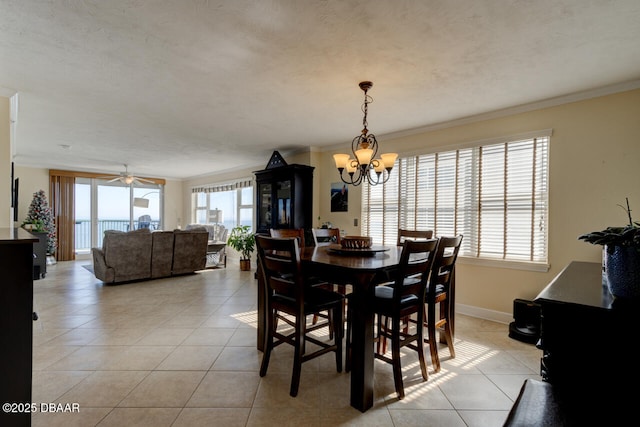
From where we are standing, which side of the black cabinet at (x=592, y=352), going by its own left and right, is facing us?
left

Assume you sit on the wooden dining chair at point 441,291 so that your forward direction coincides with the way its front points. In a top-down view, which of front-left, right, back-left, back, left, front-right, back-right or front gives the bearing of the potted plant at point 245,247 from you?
front

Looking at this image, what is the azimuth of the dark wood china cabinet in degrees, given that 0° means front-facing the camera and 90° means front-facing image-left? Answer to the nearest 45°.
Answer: approximately 45°

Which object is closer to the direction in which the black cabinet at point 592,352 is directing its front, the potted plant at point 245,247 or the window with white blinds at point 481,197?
the potted plant

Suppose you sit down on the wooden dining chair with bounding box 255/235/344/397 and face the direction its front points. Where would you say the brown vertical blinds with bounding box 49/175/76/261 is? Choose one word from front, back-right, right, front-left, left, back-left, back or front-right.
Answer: left

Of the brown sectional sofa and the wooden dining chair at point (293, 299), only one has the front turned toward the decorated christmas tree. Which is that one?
the brown sectional sofa

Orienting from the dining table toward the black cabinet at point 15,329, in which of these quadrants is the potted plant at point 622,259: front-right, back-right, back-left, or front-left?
back-left

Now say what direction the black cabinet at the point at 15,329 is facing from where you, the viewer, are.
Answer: facing to the right of the viewer

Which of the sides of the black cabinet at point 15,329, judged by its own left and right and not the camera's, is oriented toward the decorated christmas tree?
left

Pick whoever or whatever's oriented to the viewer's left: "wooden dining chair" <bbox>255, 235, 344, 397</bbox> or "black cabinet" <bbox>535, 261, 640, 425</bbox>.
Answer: the black cabinet

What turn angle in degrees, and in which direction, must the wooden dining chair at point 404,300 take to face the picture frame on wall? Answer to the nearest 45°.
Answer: approximately 45° to its right

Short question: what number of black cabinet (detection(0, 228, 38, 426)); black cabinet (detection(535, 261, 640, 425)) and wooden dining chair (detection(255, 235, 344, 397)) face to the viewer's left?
1

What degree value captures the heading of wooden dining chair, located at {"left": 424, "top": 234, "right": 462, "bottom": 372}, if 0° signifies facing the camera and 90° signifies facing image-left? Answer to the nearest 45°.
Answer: approximately 135°

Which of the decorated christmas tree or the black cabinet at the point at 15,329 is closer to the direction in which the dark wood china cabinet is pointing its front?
the black cabinet

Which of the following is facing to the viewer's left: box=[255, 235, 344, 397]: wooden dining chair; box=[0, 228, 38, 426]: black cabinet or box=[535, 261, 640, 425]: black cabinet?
box=[535, 261, 640, 425]: black cabinet

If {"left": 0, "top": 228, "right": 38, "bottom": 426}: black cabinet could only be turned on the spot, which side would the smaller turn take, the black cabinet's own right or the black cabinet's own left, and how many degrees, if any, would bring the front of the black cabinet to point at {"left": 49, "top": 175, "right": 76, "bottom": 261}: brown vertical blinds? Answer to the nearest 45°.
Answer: approximately 90° to the black cabinet's own left

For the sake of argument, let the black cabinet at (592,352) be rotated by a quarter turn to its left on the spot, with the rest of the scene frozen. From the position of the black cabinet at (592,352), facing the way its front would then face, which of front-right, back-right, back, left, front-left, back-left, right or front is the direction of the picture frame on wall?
back-right

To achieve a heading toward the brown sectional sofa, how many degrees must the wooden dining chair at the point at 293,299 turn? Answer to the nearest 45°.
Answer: approximately 90° to its left

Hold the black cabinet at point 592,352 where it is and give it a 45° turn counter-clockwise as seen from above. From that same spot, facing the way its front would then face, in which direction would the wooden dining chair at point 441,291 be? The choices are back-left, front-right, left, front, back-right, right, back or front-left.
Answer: right
